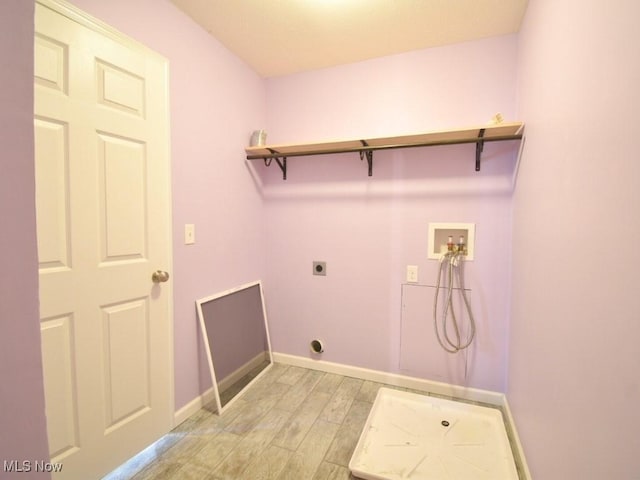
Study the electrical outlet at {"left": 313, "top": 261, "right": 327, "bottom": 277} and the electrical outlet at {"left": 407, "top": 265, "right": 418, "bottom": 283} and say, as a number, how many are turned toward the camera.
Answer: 2

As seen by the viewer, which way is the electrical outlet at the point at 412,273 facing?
toward the camera

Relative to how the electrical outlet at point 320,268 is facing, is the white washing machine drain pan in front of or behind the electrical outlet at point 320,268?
in front

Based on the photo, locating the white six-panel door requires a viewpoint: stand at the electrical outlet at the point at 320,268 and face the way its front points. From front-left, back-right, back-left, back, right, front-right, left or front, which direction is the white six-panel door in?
front-right

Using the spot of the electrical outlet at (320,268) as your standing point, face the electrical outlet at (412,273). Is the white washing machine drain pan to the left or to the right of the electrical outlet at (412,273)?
right

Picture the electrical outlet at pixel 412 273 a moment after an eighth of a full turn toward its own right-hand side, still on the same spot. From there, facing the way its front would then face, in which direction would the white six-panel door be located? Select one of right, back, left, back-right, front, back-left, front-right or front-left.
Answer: front

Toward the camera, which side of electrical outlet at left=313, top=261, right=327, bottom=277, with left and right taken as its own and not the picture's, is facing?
front

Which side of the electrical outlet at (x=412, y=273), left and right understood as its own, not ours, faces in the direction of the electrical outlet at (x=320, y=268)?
right

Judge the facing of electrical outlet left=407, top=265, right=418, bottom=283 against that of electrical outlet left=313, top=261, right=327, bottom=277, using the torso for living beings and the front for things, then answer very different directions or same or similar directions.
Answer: same or similar directions
